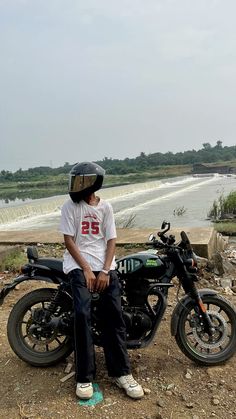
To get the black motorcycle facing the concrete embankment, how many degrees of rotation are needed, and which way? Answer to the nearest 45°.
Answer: approximately 90° to its left

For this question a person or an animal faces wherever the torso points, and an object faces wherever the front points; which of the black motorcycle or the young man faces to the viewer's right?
the black motorcycle

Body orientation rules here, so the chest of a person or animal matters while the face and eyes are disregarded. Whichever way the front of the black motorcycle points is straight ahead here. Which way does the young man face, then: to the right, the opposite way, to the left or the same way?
to the right

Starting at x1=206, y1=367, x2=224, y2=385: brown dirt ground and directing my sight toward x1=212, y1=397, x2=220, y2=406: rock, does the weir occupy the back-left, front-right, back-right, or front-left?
back-right

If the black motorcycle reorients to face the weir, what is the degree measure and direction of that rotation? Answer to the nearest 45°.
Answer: approximately 90° to its left

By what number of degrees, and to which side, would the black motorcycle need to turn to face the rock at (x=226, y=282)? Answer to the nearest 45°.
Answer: approximately 45° to its left

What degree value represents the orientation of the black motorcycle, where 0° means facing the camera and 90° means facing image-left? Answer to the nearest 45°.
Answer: approximately 270°

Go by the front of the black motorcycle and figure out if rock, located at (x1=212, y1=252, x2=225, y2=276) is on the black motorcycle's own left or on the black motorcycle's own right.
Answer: on the black motorcycle's own left

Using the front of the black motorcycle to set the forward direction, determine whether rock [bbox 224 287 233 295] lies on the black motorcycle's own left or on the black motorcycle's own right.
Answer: on the black motorcycle's own left

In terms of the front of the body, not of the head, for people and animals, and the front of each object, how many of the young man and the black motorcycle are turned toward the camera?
1

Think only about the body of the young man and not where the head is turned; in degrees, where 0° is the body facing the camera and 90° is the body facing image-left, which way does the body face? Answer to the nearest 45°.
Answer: approximately 0°
